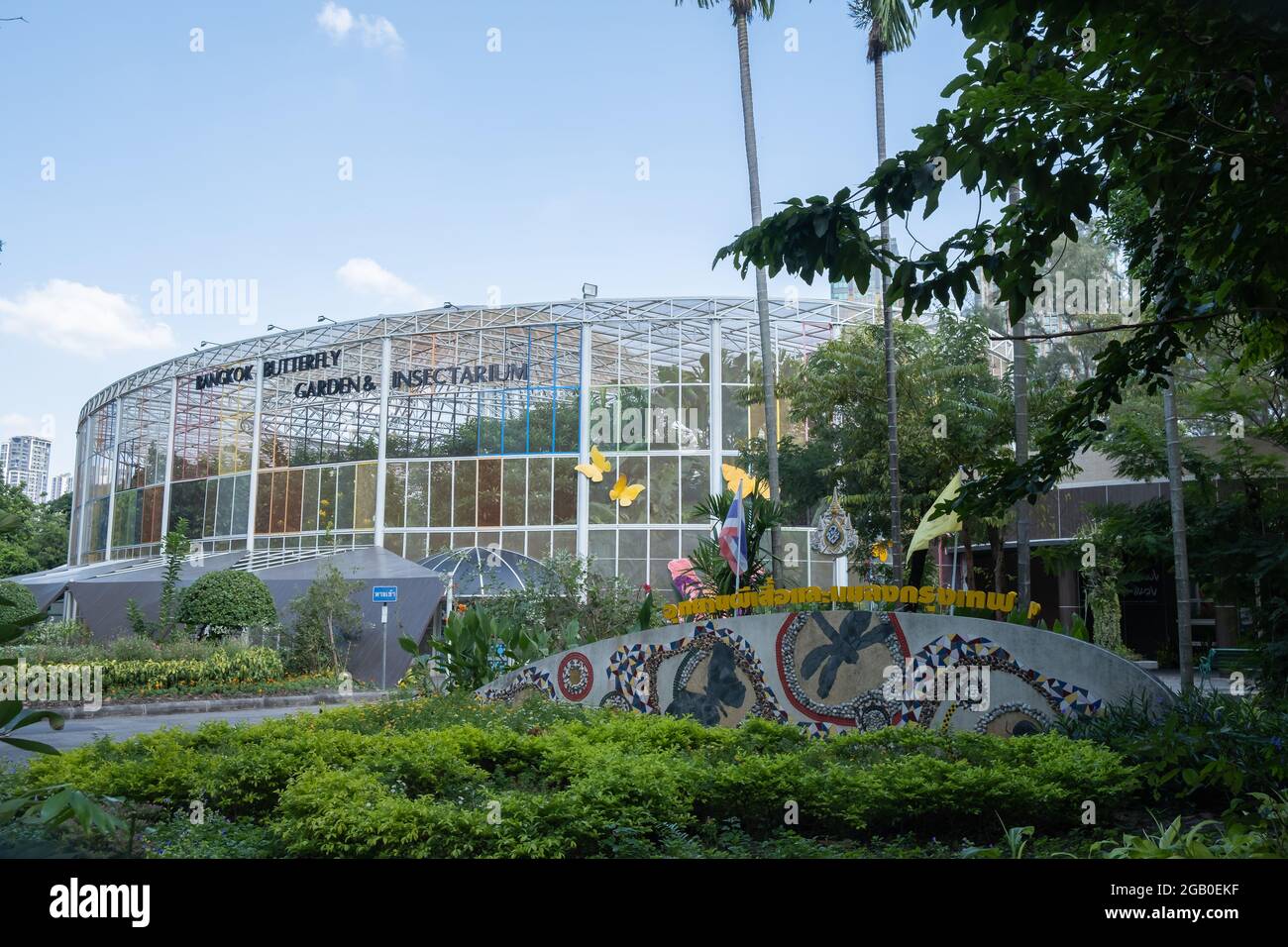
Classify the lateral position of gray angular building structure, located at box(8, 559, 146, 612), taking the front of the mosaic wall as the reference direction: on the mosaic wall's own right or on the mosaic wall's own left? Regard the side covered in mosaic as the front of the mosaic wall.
on the mosaic wall's own right

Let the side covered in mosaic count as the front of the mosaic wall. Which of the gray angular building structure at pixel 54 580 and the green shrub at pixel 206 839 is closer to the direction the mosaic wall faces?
the green shrub

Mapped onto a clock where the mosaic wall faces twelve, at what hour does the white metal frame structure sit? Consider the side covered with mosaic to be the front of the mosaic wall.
The white metal frame structure is roughly at 5 o'clock from the mosaic wall.

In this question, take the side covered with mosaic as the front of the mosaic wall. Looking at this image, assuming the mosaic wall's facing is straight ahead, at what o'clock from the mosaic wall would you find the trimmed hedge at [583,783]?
The trimmed hedge is roughly at 1 o'clock from the mosaic wall.

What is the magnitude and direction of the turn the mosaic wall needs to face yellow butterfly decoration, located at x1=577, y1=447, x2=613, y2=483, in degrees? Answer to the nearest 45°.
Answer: approximately 180°

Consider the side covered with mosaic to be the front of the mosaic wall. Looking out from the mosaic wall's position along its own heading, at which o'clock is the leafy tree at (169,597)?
The leafy tree is roughly at 4 o'clock from the mosaic wall.

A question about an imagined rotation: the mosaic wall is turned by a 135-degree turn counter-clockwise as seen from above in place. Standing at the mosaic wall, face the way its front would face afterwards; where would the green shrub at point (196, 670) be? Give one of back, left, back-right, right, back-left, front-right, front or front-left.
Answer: left

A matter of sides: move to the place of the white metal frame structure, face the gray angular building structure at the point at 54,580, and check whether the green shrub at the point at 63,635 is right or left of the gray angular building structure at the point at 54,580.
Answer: left

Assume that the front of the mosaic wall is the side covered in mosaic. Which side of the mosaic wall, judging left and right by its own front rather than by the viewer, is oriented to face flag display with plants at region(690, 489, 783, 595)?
back

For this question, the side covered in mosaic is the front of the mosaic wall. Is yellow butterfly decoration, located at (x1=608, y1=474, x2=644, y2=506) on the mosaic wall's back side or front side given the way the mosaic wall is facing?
on the back side

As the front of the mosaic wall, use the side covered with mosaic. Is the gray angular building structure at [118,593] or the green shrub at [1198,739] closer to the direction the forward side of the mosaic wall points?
the green shrub

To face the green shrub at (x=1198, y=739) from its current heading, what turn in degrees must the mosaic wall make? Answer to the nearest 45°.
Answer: approximately 45° to its left

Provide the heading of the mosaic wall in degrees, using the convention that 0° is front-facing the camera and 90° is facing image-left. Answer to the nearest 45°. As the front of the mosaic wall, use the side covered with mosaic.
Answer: approximately 0°
